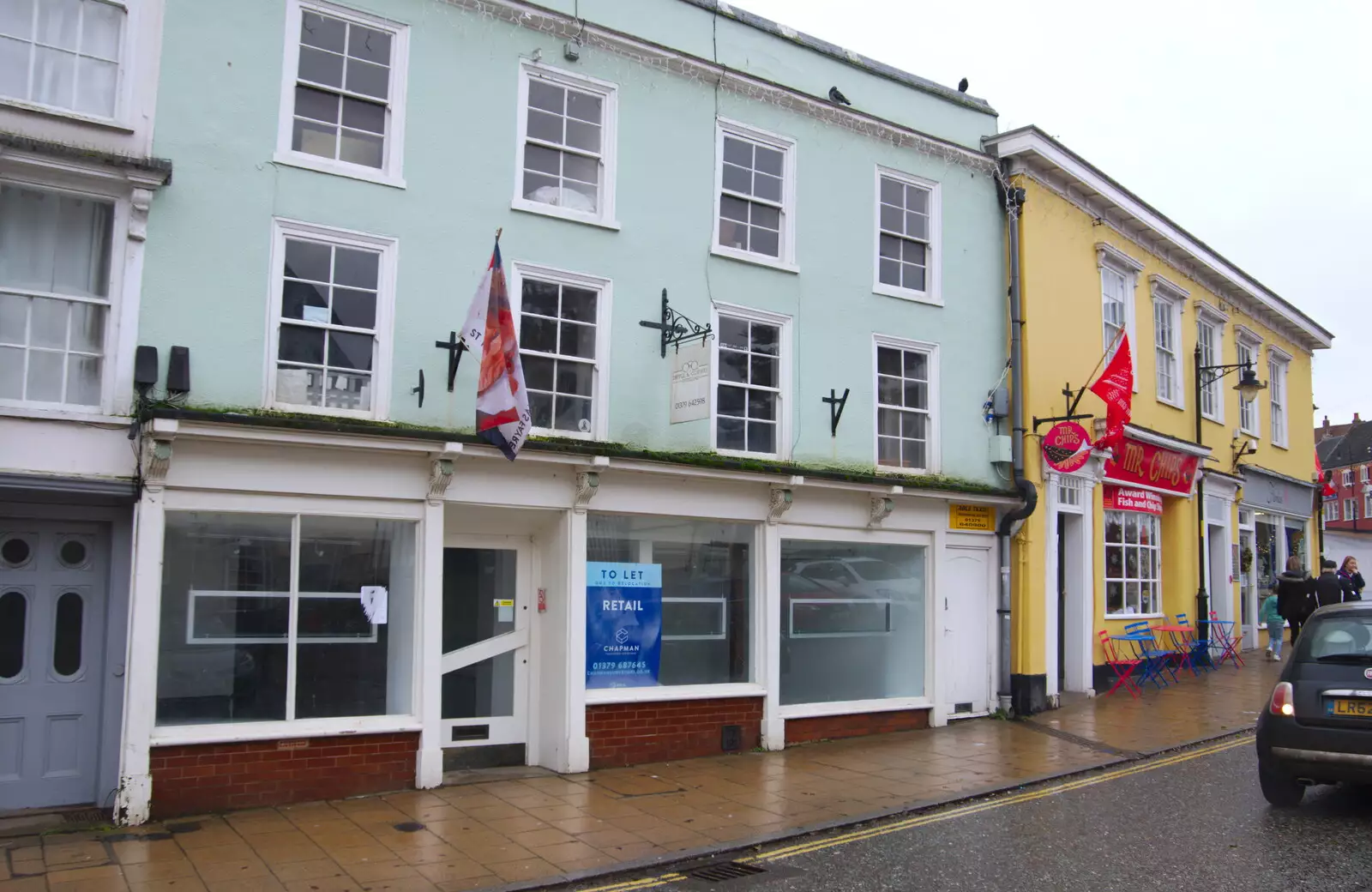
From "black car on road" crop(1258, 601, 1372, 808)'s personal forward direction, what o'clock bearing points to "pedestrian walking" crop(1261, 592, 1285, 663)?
The pedestrian walking is roughly at 12 o'clock from the black car on road.

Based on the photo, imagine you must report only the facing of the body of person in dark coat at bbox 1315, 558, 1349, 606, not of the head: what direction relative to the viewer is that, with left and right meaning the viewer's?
facing away from the viewer

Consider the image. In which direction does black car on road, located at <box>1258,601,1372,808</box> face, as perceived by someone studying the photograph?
facing away from the viewer

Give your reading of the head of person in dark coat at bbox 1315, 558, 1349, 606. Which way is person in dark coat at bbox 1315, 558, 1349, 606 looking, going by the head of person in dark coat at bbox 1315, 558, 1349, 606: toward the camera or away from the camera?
away from the camera

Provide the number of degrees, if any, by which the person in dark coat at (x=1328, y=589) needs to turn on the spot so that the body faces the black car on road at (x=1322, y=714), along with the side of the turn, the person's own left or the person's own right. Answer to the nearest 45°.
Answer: approximately 180°

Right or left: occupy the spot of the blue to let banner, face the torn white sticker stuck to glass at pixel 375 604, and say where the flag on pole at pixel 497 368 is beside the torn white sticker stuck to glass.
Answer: left

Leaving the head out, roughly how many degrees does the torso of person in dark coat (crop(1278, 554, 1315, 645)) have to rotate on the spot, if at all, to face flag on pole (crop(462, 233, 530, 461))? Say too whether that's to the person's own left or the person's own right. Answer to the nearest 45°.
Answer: approximately 135° to the person's own left

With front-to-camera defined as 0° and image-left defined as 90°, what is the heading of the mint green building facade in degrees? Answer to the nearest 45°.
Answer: approximately 315°

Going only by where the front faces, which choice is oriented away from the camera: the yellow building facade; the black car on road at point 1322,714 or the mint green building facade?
the black car on road

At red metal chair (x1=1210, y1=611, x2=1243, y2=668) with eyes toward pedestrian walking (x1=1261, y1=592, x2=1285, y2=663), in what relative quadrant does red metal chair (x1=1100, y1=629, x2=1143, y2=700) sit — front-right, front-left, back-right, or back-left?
back-right

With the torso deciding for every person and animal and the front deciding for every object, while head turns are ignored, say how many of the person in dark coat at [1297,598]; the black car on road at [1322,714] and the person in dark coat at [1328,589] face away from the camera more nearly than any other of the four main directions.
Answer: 3

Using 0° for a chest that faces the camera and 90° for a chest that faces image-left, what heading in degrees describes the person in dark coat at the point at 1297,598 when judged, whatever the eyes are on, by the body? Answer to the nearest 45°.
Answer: approximately 180°

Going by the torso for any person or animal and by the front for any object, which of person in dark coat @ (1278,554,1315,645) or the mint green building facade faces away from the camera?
the person in dark coat

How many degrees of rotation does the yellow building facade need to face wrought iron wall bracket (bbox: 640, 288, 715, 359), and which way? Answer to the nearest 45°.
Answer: approximately 90° to its right

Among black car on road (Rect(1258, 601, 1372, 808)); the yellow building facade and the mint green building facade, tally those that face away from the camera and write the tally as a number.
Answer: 1
